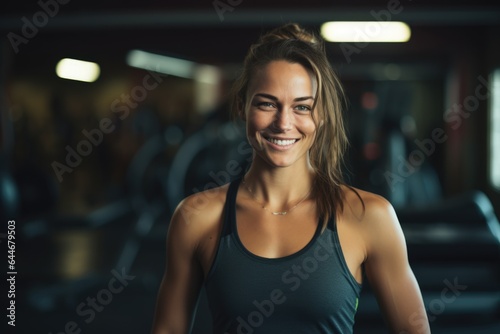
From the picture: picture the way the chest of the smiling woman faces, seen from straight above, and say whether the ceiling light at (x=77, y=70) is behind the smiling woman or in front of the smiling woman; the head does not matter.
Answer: behind

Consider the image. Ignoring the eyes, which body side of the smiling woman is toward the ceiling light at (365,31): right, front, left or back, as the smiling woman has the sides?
back

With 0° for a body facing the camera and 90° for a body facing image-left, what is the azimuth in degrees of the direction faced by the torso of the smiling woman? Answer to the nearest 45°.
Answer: approximately 0°

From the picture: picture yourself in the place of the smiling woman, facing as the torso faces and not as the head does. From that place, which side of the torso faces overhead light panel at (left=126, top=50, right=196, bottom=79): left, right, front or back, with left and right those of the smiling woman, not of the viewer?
back
